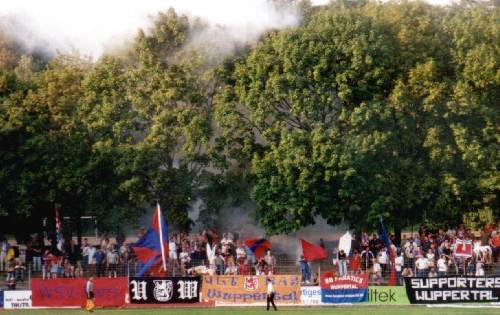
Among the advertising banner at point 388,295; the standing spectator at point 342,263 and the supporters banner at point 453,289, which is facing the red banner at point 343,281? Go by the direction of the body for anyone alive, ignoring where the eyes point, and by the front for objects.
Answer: the standing spectator

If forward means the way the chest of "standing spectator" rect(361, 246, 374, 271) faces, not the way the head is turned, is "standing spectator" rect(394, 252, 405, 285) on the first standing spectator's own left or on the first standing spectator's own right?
on the first standing spectator's own left

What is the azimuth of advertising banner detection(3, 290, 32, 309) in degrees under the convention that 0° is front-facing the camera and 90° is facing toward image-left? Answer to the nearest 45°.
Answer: approximately 0°

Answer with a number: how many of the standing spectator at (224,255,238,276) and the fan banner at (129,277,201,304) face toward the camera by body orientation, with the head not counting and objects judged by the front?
2

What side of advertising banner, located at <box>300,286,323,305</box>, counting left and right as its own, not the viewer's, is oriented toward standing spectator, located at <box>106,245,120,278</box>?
right

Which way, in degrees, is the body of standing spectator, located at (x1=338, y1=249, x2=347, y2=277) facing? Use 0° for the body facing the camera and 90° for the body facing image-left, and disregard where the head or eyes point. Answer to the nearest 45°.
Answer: approximately 0°

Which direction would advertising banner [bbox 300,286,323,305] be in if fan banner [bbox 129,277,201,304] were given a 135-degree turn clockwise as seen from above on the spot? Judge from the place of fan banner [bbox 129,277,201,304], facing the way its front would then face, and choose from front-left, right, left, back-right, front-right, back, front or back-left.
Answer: back-right

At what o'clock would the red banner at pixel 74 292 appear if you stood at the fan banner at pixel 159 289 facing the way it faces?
The red banner is roughly at 3 o'clock from the fan banner.
